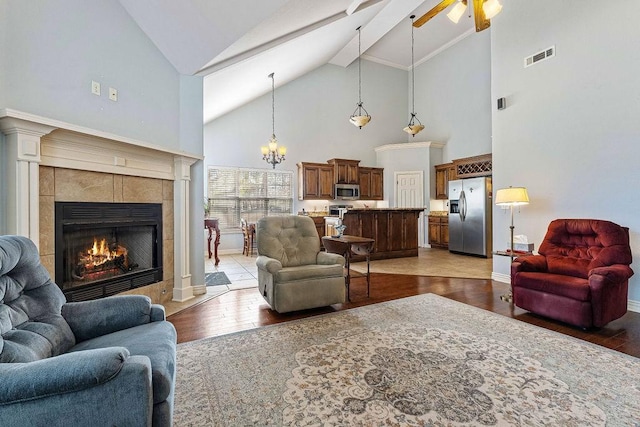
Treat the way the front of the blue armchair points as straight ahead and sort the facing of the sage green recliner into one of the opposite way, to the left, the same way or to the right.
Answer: to the right

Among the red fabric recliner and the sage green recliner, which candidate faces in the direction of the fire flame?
the red fabric recliner

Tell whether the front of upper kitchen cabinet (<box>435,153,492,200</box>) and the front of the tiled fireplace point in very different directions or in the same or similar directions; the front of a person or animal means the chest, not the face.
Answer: very different directions

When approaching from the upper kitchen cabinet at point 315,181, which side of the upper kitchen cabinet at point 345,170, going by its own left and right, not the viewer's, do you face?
right

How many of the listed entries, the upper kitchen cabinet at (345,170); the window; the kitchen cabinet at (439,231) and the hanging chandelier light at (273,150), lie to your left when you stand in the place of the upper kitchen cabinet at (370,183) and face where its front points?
1

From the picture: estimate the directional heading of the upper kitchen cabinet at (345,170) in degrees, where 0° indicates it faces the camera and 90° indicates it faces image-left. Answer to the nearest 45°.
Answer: approximately 0°

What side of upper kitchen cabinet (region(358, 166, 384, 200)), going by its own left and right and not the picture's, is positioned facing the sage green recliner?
front

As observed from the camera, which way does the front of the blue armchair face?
facing to the right of the viewer

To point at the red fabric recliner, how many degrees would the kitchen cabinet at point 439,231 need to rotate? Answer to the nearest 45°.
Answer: approximately 45° to its left

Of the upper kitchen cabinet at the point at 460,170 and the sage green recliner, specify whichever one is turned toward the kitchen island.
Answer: the upper kitchen cabinet

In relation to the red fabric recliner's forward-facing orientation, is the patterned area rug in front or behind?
in front
